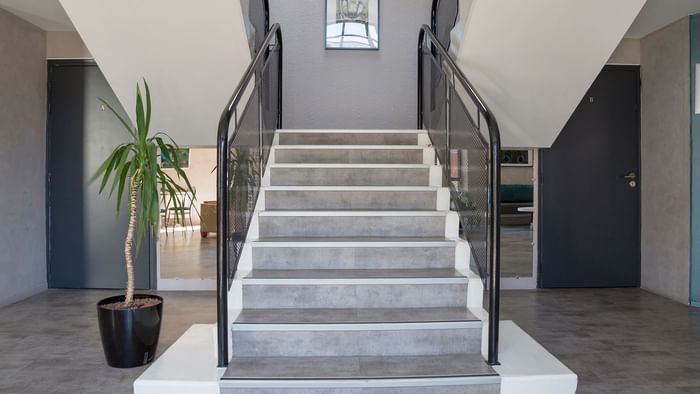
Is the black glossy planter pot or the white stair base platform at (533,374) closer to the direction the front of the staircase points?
the white stair base platform

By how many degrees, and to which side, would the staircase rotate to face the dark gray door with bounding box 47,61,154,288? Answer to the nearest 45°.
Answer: approximately 135° to its right

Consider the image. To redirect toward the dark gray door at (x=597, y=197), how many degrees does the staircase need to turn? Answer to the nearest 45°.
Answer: approximately 135° to its left

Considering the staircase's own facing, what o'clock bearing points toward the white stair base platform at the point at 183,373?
The white stair base platform is roughly at 2 o'clock from the staircase.

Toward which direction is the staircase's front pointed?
toward the camera

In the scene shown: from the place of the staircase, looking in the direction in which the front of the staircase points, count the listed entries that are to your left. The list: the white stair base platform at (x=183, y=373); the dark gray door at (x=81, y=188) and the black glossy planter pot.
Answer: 0

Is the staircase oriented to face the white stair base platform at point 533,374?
no

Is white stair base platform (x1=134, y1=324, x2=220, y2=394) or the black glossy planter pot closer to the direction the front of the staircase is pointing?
the white stair base platform

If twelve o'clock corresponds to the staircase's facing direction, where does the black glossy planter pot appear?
The black glossy planter pot is roughly at 3 o'clock from the staircase.

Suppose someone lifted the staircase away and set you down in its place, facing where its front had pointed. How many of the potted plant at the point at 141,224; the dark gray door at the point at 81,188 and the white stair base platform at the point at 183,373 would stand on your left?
0

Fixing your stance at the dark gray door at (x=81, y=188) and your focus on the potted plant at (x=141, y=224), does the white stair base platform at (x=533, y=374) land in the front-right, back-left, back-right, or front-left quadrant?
front-left

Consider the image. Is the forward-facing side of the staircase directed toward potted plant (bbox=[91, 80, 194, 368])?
no

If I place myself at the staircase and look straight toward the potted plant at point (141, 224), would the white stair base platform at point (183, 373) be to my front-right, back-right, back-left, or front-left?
front-left
